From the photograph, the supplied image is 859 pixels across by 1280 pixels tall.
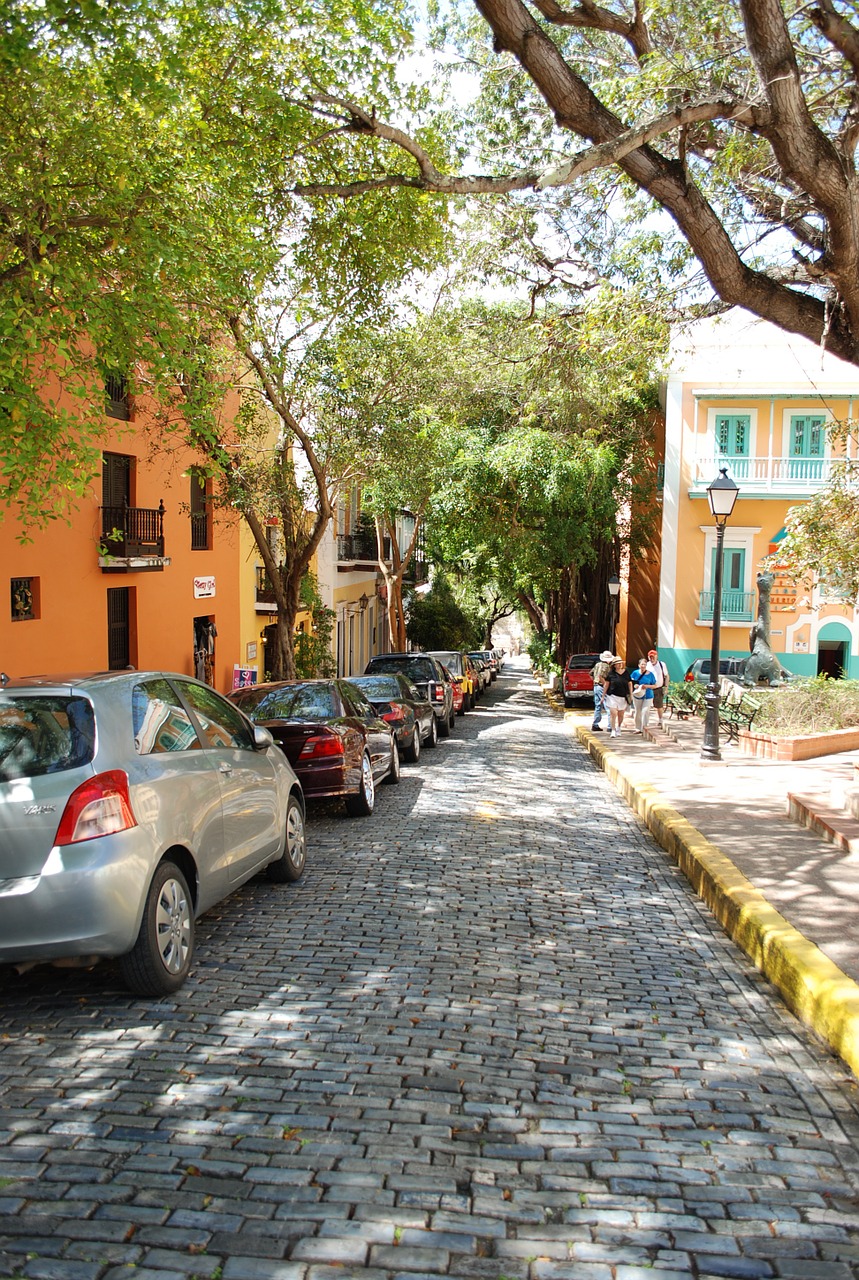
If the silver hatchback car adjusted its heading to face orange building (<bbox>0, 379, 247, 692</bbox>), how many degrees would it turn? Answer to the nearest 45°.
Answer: approximately 45° to its left

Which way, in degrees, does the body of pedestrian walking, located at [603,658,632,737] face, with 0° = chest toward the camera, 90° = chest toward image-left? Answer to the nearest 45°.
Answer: approximately 0°

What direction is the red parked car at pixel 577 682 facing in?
away from the camera

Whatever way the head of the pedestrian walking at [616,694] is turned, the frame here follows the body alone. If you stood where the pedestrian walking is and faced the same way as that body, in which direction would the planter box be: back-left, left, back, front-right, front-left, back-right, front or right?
front-left

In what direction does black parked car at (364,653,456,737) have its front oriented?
away from the camera

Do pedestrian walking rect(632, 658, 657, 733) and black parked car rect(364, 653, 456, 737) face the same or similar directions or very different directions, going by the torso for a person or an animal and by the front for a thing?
very different directions

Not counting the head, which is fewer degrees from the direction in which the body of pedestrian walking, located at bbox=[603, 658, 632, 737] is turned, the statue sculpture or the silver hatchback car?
the silver hatchback car

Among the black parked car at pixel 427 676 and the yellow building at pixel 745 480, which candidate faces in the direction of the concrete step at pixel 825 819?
the yellow building
